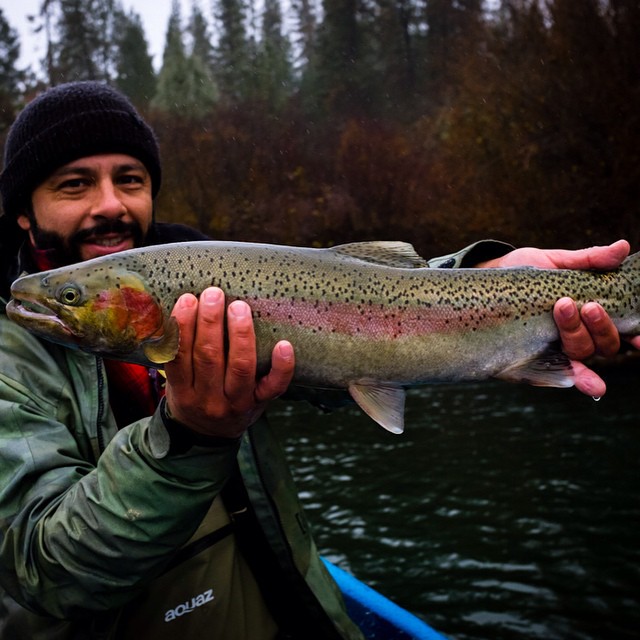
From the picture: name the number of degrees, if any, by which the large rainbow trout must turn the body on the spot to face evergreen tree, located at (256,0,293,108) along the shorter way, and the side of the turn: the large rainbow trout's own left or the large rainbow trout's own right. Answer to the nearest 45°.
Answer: approximately 90° to the large rainbow trout's own right

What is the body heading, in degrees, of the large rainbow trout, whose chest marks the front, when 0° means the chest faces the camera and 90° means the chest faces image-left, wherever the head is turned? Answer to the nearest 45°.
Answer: approximately 90°

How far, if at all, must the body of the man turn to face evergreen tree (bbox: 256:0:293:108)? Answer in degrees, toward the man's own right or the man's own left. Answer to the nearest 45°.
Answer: approximately 135° to the man's own left

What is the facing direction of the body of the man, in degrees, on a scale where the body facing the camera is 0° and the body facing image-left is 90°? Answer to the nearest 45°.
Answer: approximately 315°

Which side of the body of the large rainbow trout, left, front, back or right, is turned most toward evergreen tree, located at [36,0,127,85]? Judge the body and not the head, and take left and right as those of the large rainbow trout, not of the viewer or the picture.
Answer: right

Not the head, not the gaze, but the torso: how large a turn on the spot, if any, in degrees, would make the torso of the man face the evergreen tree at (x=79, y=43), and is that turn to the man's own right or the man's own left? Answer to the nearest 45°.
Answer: approximately 135° to the man's own left

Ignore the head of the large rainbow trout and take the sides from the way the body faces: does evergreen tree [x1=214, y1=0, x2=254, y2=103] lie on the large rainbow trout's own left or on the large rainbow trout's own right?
on the large rainbow trout's own right

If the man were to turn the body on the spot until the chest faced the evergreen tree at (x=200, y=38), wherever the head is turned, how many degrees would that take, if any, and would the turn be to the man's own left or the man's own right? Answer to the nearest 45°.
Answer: approximately 135° to the man's own left

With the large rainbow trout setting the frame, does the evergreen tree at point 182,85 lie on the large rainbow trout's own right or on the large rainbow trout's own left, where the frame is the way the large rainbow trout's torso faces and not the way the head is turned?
on the large rainbow trout's own right

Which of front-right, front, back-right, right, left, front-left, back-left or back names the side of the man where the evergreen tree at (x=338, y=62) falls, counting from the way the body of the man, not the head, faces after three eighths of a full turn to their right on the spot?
right

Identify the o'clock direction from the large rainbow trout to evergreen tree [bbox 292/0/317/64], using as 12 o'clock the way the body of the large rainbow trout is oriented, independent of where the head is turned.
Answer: The evergreen tree is roughly at 3 o'clock from the large rainbow trout.

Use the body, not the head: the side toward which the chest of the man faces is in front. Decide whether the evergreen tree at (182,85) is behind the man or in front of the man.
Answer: behind
